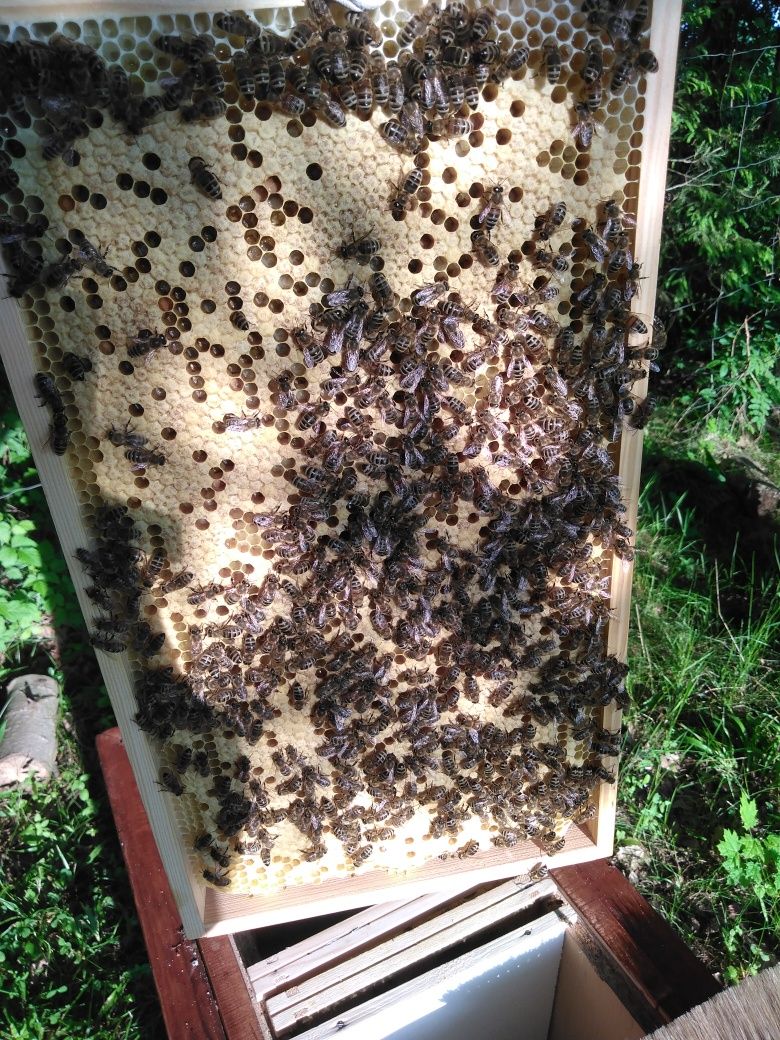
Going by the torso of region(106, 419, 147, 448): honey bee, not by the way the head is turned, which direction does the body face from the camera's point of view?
to the viewer's left

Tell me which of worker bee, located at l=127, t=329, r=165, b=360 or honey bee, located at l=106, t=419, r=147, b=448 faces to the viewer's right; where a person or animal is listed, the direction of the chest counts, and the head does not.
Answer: the worker bee

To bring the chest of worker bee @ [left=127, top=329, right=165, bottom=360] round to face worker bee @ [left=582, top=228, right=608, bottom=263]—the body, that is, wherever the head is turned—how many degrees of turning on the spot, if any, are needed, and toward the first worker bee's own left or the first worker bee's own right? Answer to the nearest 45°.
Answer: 0° — it already faces it

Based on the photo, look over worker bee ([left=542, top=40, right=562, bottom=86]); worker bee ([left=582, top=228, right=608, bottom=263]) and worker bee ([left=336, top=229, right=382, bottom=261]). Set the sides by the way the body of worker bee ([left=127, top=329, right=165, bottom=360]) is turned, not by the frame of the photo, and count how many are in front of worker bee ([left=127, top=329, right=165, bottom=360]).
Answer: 3

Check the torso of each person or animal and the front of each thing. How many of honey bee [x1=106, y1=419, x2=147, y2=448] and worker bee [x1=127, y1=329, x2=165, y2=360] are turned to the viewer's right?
1

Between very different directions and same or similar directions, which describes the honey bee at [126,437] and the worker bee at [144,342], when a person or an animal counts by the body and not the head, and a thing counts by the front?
very different directions

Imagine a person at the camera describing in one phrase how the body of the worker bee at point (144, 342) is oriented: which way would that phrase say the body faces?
to the viewer's right
